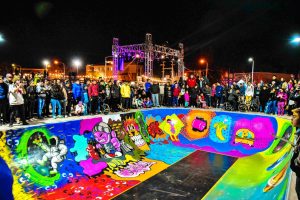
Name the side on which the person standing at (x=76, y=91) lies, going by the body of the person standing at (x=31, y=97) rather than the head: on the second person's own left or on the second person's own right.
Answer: on the second person's own left

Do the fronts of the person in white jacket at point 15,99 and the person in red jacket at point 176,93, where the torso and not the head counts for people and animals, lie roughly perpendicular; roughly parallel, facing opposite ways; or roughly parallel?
roughly perpendicular

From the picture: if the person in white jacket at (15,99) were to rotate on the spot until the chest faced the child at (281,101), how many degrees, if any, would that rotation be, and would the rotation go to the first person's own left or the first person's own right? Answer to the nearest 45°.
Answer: approximately 45° to the first person's own left

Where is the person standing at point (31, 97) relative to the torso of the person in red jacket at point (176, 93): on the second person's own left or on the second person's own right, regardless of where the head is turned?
on the second person's own right

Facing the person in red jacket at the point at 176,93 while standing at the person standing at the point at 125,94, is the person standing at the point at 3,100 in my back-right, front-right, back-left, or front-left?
back-right

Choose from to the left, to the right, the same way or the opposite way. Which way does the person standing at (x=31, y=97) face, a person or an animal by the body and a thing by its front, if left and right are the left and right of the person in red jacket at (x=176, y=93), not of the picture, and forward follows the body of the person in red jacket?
to the left

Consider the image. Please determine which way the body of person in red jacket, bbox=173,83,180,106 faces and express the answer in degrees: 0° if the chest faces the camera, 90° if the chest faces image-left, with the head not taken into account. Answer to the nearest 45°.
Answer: approximately 0°

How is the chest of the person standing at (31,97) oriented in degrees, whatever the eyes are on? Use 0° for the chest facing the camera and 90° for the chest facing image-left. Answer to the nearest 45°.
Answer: approximately 315°

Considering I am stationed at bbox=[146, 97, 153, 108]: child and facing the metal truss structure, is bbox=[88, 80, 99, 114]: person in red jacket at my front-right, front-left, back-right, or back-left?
back-left

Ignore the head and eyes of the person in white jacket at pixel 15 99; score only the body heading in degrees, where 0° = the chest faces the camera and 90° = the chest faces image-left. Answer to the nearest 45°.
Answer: approximately 315°

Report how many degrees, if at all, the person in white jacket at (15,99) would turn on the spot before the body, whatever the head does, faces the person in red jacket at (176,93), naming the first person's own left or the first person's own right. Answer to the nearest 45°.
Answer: approximately 45° to the first person's own left

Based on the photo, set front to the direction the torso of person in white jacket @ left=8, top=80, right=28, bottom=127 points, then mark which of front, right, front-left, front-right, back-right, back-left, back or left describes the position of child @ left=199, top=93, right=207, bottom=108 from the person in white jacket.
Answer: front-left
